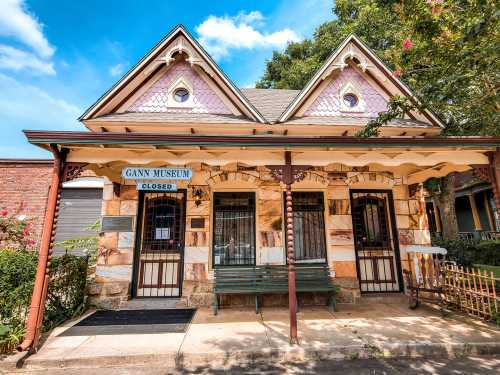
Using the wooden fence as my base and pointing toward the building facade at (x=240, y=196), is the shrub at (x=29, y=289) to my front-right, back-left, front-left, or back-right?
front-left

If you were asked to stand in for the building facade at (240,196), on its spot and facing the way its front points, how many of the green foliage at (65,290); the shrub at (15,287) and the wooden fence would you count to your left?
1

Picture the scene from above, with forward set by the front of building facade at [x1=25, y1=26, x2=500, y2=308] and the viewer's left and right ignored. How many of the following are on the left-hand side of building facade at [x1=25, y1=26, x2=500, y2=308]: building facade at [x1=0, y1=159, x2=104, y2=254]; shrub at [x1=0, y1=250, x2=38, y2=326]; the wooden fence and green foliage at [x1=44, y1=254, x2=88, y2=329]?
1

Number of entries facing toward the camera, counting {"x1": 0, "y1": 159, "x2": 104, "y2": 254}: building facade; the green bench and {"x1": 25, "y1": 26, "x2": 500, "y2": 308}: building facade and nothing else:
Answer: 3

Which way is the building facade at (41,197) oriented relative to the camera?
toward the camera

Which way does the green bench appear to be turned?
toward the camera

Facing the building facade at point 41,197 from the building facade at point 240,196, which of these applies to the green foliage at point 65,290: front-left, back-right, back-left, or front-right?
front-left

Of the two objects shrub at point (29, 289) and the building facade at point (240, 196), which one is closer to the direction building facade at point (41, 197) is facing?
the shrub

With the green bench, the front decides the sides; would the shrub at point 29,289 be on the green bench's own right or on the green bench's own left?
on the green bench's own right

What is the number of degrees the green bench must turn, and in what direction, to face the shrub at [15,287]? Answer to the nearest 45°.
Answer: approximately 45° to its right

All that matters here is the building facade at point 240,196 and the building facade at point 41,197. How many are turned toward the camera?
2

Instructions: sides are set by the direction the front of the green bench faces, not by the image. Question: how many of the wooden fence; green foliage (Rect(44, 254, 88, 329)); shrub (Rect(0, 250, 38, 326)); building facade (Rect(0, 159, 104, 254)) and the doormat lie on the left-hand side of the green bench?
1

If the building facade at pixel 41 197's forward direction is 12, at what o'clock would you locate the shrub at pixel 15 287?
The shrub is roughly at 12 o'clock from the building facade.

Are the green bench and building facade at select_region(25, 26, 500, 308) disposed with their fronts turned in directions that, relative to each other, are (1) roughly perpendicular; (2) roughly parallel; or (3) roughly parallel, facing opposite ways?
roughly parallel

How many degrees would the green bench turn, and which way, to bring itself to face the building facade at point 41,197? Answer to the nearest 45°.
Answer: approximately 90° to its right

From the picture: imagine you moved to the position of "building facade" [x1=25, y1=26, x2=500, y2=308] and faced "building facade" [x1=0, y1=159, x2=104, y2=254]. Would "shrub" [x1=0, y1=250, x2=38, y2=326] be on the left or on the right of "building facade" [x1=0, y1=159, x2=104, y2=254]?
left
